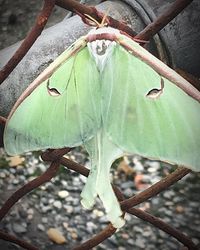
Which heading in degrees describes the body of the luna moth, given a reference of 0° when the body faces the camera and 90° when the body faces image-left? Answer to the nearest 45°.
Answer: approximately 180°
